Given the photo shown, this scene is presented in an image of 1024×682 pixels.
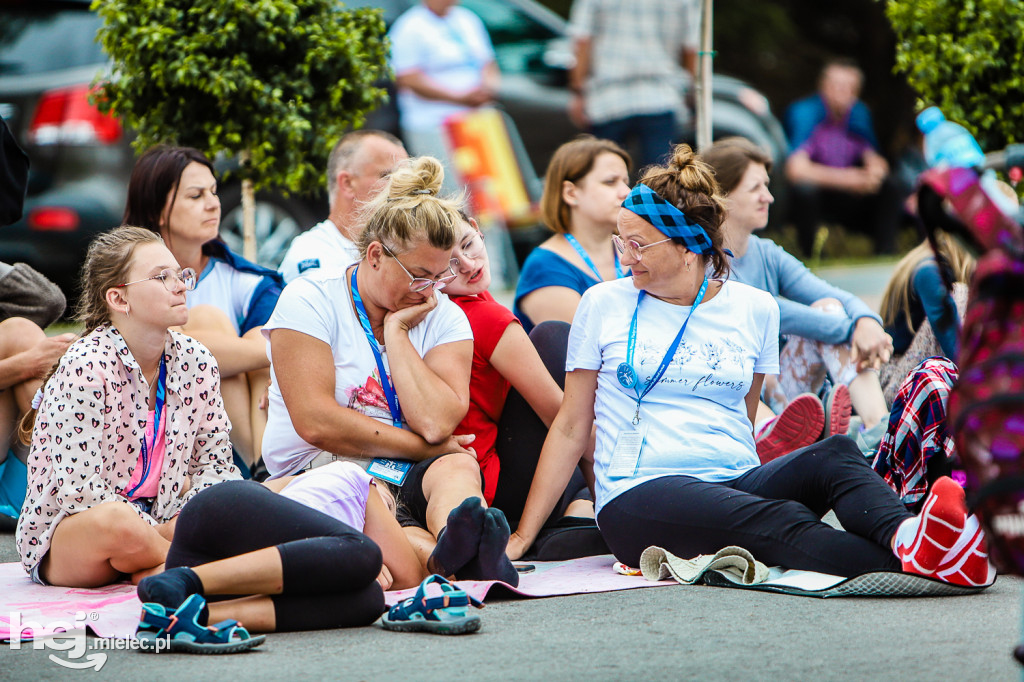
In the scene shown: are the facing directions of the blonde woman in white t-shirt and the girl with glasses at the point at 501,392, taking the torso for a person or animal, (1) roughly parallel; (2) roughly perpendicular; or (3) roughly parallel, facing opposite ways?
roughly parallel

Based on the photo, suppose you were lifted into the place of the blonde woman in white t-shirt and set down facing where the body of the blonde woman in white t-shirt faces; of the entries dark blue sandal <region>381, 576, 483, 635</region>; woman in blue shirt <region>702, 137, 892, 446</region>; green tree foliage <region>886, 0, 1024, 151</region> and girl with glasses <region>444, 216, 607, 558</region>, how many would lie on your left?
3

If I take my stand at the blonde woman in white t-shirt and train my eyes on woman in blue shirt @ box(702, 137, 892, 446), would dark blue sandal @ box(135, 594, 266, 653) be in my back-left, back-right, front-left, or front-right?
back-right

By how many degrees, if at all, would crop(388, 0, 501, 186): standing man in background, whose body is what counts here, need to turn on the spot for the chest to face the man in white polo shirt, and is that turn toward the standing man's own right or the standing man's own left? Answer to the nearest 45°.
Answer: approximately 45° to the standing man's own right

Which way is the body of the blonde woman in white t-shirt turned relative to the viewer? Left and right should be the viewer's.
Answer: facing the viewer and to the right of the viewer

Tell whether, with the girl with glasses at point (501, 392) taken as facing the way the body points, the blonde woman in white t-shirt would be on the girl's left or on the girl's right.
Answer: on the girl's right

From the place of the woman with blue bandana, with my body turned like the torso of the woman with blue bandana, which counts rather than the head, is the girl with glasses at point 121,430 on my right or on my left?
on my right

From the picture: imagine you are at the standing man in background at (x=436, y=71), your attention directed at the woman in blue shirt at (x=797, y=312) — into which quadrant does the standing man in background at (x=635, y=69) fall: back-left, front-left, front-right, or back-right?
front-left

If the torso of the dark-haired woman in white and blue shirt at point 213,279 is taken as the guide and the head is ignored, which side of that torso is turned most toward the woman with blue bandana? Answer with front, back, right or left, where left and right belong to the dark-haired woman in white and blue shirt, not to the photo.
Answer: front

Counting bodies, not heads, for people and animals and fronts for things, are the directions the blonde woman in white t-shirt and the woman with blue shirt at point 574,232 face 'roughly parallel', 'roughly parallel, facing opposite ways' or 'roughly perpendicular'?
roughly parallel

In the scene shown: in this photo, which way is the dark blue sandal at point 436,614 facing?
to the viewer's left
